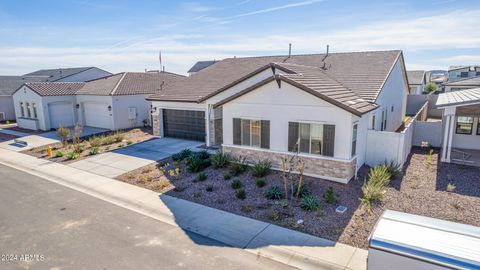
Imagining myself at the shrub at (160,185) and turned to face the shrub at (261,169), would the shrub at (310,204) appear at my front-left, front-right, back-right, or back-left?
front-right

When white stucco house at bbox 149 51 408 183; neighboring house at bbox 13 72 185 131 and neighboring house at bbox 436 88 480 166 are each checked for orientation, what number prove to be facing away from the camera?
0

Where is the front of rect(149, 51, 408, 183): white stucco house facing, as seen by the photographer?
facing the viewer and to the left of the viewer

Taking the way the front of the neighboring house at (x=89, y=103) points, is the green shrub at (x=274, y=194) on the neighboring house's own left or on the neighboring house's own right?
on the neighboring house's own left

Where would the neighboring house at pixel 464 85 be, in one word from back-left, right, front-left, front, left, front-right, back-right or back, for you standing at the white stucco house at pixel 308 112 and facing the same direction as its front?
back

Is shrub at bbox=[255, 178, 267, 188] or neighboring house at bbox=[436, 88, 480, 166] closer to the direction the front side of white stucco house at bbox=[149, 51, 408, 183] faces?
the shrub

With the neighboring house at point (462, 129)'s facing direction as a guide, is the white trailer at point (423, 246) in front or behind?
in front

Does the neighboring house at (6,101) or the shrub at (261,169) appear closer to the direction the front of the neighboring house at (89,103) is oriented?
the shrub

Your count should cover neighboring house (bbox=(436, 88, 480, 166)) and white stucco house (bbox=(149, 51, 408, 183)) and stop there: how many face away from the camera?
0

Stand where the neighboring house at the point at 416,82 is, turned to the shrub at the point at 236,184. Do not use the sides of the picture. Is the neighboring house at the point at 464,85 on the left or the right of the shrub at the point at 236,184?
left

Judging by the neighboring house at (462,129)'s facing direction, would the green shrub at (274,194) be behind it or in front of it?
in front

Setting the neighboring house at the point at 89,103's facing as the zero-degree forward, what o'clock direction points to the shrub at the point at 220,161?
The shrub is roughly at 10 o'clock from the neighboring house.

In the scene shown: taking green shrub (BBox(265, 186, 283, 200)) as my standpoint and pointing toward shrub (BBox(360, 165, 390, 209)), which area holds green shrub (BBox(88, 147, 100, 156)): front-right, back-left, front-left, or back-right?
back-left

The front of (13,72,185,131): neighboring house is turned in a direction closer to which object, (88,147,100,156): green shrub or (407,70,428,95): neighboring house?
the green shrub

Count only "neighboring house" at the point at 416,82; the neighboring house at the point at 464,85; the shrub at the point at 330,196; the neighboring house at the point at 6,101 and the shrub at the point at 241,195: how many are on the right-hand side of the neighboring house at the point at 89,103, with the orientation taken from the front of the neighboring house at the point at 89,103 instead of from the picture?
1

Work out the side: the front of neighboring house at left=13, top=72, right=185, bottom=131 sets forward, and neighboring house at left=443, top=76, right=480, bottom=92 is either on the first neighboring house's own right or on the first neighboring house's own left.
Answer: on the first neighboring house's own left

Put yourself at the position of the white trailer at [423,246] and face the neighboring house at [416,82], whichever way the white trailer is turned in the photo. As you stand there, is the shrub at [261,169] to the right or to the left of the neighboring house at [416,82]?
left
